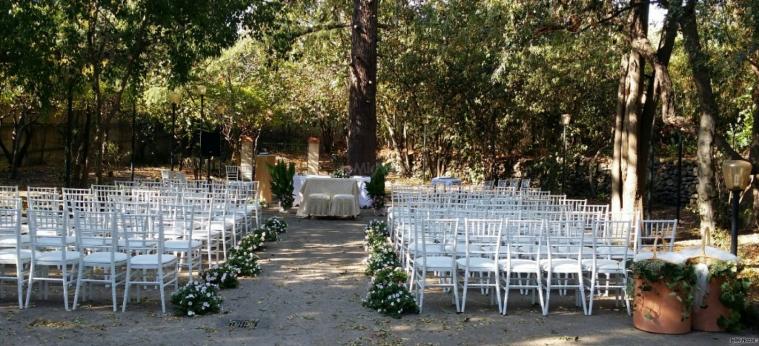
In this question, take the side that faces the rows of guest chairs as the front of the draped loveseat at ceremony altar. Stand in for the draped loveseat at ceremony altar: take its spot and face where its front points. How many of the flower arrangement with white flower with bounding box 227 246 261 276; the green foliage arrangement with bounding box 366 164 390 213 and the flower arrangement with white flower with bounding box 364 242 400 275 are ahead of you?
2

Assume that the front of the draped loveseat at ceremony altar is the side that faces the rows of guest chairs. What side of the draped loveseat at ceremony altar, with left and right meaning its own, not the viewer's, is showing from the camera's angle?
front

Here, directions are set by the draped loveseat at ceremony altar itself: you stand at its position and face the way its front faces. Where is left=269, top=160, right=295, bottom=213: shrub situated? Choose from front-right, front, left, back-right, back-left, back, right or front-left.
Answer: back-right

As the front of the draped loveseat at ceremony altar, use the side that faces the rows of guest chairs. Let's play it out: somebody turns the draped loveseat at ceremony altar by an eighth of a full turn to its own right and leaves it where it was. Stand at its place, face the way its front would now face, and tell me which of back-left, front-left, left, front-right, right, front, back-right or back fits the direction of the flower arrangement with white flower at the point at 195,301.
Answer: front-left

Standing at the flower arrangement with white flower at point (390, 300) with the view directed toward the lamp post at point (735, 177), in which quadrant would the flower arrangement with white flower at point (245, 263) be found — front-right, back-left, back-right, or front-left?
back-left

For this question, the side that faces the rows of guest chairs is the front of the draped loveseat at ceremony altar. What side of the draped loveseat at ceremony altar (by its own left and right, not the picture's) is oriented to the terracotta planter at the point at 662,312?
front

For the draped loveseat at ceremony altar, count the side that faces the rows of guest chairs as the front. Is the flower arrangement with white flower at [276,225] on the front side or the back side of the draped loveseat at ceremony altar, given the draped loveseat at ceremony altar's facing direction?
on the front side

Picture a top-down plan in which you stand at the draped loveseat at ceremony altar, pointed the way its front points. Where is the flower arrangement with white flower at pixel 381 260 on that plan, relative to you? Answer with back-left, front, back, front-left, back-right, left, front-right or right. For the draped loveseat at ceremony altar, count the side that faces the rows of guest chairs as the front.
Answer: front

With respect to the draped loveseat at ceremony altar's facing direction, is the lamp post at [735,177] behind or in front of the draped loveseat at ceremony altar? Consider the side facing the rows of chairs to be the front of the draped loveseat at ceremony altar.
in front

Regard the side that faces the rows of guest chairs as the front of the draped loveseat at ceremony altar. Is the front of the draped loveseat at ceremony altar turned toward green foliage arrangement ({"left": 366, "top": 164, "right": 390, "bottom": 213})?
no

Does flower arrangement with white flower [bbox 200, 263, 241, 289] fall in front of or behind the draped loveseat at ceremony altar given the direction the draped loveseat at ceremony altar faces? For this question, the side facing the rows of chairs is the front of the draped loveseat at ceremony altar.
in front

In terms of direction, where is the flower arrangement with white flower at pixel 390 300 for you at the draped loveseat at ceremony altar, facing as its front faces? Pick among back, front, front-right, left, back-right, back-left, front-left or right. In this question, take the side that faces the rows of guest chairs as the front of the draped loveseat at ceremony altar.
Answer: front
